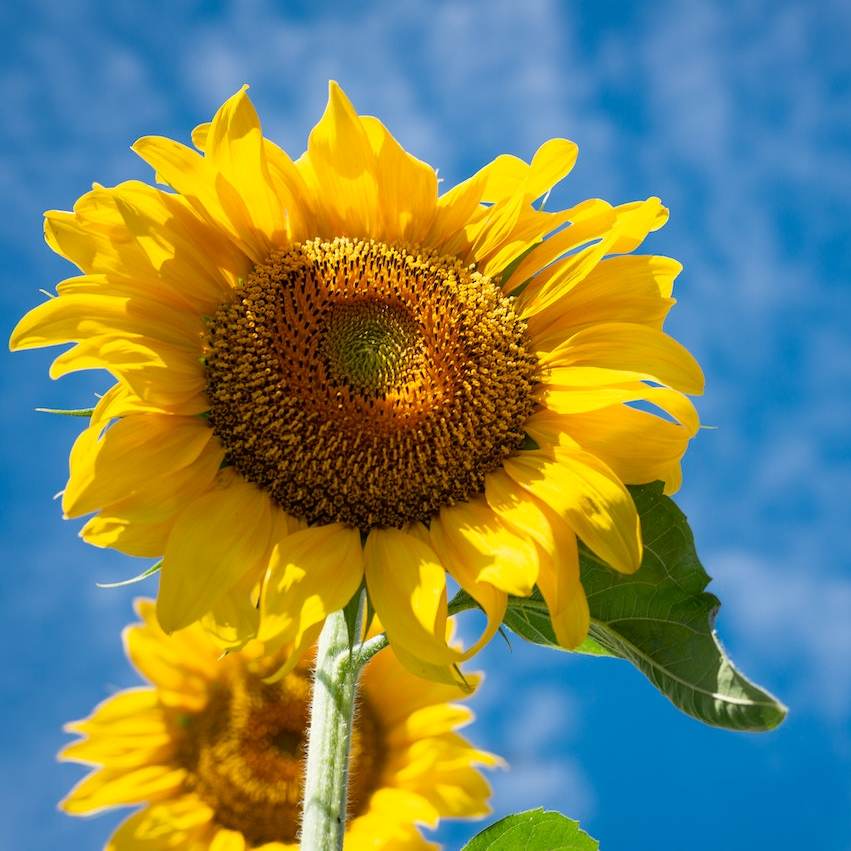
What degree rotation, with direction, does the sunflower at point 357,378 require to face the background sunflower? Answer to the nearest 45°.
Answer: approximately 180°

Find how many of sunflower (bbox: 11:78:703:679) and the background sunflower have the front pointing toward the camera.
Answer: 2

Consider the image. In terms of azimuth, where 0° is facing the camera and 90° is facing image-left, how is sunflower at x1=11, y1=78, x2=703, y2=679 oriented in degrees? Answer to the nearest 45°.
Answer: approximately 0°

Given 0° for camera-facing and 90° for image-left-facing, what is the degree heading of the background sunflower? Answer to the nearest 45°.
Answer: approximately 0°

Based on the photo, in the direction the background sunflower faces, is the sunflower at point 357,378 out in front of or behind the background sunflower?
in front
